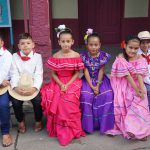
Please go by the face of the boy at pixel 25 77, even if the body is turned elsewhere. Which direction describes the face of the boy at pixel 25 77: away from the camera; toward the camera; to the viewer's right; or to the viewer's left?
toward the camera

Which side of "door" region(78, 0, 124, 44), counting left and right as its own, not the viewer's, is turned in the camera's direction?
front

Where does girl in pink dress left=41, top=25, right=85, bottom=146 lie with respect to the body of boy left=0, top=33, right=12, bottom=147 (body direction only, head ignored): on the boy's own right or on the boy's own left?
on the boy's own left

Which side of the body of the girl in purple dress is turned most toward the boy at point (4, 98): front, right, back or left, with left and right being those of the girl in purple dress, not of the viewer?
right

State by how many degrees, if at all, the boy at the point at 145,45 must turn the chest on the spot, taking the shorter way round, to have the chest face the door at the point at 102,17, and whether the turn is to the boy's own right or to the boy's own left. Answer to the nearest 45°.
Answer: approximately 180°

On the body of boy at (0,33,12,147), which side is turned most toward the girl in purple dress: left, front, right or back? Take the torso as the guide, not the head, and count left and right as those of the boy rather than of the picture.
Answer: left

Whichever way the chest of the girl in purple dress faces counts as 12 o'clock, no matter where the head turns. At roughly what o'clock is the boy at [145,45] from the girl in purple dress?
The boy is roughly at 8 o'clock from the girl in purple dress.

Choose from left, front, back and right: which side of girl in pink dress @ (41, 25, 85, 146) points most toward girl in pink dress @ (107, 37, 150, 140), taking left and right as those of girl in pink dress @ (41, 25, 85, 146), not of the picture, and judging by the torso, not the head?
left

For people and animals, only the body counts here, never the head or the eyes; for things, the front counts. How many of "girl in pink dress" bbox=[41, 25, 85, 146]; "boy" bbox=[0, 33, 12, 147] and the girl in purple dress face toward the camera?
3

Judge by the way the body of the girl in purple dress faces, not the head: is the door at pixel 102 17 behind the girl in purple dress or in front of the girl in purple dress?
behind

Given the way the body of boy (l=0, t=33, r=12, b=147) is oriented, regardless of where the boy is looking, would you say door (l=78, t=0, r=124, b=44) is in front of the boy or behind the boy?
behind

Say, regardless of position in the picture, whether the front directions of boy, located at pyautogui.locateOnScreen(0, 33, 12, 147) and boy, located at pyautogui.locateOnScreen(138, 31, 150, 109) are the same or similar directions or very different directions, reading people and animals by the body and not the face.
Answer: same or similar directions

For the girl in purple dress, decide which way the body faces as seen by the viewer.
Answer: toward the camera

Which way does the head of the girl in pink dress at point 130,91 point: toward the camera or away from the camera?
toward the camera

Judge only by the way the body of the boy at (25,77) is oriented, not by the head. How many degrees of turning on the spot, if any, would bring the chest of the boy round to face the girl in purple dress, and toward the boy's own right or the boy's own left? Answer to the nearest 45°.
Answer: approximately 90° to the boy's own left

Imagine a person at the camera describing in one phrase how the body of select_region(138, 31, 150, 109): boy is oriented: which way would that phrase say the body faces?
toward the camera
